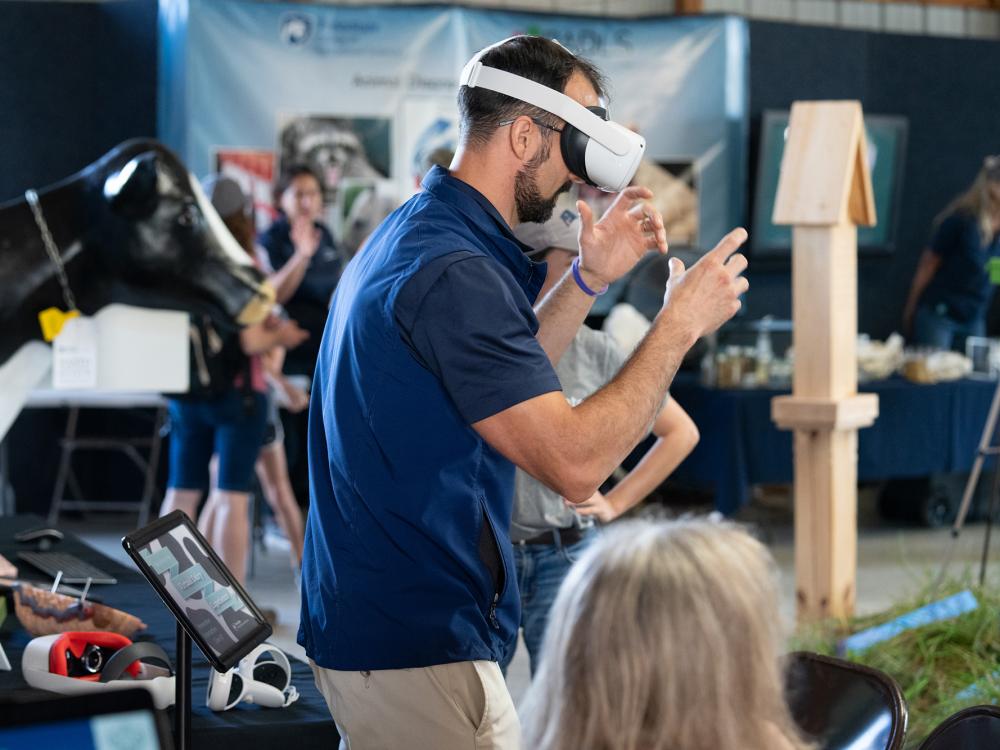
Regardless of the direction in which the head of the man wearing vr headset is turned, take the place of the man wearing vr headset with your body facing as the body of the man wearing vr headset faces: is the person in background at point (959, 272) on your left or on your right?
on your left

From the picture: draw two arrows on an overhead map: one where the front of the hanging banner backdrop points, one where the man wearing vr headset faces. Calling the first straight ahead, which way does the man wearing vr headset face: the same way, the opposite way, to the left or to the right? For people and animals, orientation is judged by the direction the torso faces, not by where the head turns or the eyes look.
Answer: to the left

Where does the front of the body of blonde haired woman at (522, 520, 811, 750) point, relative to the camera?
away from the camera

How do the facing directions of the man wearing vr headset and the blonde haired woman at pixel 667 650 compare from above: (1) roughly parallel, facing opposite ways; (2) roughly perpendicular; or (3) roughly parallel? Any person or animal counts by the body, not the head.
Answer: roughly perpendicular

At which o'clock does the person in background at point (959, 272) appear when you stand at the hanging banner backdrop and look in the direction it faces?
The person in background is roughly at 9 o'clock from the hanging banner backdrop.

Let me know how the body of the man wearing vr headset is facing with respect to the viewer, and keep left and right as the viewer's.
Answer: facing to the right of the viewer

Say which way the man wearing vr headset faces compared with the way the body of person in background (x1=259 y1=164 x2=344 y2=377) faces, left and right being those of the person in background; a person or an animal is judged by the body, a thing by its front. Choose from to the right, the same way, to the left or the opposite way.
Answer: to the left

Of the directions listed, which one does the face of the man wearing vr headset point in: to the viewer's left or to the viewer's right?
to the viewer's right

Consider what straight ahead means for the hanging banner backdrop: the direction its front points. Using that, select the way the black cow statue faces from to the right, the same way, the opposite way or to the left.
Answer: to the left

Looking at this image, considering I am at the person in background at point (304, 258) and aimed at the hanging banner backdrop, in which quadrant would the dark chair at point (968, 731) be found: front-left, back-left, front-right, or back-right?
back-right

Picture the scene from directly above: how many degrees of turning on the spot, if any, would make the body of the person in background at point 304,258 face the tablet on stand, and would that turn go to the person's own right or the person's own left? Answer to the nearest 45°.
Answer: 0° — they already face it

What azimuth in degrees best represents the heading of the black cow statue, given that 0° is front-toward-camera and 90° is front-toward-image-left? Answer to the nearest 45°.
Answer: approximately 270°

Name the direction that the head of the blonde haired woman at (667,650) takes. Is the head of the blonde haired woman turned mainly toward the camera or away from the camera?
away from the camera
